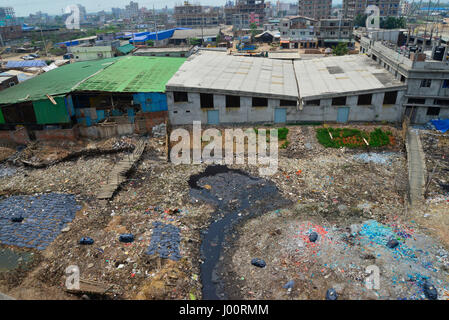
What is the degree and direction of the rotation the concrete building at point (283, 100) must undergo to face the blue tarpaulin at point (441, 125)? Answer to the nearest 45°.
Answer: approximately 90° to its left

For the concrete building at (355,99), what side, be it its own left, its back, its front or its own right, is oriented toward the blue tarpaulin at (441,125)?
left

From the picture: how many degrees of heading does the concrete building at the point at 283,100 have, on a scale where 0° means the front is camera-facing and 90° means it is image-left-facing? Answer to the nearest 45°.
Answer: approximately 0°

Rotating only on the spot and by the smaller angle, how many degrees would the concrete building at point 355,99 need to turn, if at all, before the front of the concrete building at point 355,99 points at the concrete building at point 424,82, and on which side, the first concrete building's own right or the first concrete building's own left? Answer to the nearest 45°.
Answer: approximately 90° to the first concrete building's own left

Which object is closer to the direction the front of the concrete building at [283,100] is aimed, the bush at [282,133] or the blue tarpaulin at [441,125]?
the bush

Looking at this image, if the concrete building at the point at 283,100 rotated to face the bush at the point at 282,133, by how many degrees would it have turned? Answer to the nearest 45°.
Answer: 0° — it already faces it

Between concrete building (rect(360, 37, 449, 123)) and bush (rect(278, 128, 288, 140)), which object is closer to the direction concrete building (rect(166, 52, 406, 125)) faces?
the bush

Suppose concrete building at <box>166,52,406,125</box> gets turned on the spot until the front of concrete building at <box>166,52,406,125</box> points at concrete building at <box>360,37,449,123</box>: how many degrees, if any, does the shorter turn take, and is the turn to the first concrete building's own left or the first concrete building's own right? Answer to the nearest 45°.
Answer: approximately 90° to the first concrete building's own left
